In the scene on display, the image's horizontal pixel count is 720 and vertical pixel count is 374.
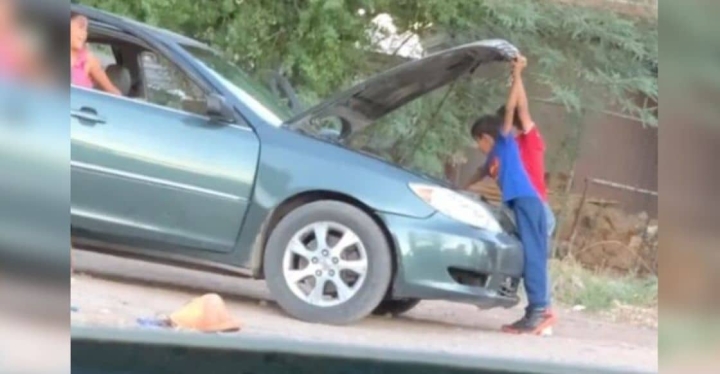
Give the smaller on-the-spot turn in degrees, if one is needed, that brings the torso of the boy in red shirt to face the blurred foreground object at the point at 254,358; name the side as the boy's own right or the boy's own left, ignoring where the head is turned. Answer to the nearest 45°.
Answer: approximately 45° to the boy's own left

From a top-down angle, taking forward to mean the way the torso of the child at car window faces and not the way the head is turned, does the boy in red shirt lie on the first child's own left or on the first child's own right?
on the first child's own left

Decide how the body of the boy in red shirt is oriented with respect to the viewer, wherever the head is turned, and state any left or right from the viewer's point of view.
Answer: facing to the left of the viewer

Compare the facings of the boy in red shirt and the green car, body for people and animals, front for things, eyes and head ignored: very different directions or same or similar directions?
very different directions

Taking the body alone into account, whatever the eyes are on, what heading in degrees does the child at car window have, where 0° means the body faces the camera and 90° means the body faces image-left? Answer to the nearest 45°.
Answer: approximately 315°

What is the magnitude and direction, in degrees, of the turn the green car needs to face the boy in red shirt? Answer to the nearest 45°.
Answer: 0° — it already faces them

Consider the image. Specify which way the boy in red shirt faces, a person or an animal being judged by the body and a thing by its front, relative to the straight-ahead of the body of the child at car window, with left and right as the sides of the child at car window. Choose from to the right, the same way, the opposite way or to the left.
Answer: to the right

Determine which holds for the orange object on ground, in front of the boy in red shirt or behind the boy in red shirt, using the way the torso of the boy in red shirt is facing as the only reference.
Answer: in front

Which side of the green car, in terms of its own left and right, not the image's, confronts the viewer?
right
